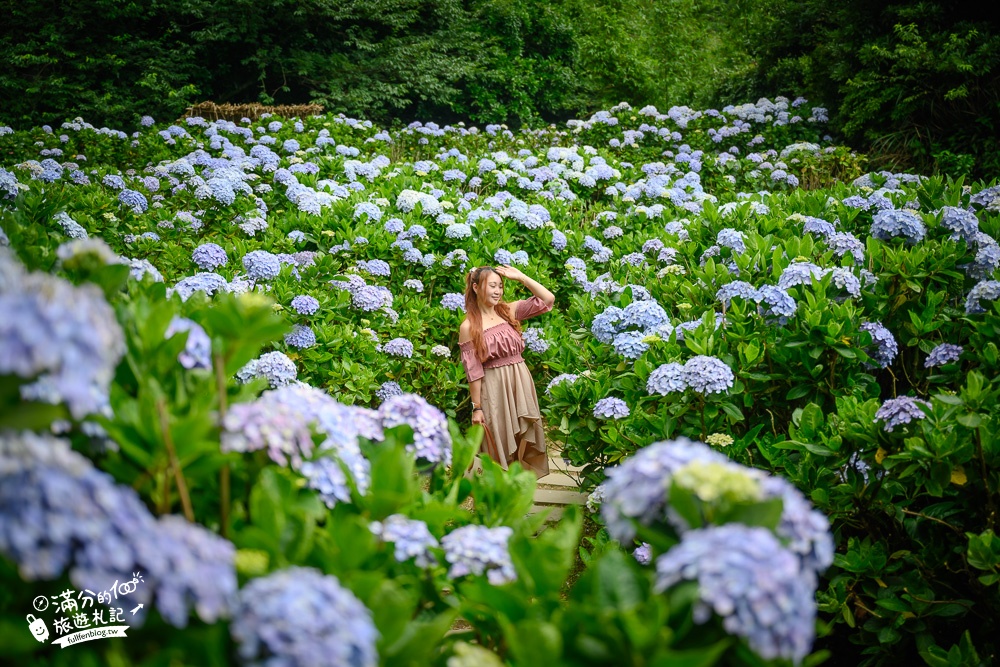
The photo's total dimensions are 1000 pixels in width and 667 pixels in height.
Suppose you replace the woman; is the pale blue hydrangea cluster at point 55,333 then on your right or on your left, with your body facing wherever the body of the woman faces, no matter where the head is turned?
on your right

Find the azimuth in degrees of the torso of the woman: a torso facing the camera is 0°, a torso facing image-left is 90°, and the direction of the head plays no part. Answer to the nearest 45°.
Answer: approximately 315°

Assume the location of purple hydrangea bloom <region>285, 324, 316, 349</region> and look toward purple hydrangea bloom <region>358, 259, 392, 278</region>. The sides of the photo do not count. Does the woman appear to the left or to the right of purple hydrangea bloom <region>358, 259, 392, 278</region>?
right

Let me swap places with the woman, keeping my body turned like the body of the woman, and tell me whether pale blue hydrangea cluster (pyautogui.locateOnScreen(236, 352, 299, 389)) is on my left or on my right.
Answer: on my right

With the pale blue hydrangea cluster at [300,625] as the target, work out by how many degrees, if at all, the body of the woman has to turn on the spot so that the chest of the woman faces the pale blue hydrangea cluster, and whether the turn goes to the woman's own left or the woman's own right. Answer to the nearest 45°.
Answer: approximately 45° to the woman's own right

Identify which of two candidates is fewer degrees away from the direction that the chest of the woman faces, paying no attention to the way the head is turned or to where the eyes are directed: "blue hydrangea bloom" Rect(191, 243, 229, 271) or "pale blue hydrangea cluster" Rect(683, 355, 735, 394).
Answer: the pale blue hydrangea cluster

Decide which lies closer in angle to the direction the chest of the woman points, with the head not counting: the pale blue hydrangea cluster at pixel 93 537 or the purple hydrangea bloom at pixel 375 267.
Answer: the pale blue hydrangea cluster

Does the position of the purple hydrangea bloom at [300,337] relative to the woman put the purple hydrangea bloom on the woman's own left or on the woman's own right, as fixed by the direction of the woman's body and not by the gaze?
on the woman's own right

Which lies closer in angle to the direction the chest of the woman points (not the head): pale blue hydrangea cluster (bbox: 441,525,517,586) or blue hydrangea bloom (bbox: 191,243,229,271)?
the pale blue hydrangea cluster

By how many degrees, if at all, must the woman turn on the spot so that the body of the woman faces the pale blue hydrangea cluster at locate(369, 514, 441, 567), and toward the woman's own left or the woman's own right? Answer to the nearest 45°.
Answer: approximately 45° to the woman's own right

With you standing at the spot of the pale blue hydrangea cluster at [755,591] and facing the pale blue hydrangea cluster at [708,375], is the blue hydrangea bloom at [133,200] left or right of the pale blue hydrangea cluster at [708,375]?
left

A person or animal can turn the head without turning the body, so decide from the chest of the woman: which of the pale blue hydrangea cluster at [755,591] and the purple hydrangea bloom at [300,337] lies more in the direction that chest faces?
the pale blue hydrangea cluster
